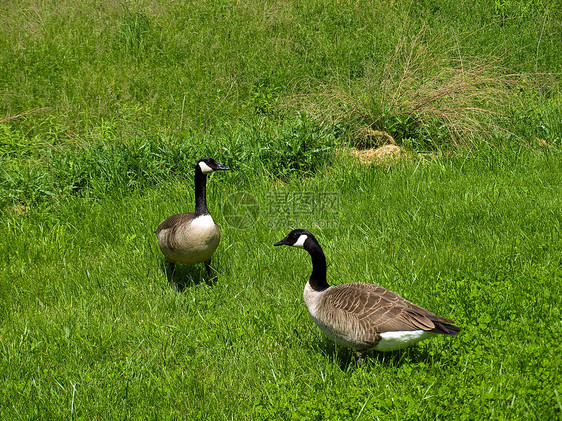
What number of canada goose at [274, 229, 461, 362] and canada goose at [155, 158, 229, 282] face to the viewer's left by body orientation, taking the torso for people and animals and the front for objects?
1

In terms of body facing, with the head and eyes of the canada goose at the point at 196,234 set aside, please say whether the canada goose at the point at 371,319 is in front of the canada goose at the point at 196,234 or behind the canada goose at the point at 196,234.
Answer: in front

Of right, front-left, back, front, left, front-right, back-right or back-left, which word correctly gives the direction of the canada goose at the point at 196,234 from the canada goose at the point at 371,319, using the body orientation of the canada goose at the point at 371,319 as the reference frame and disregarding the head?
front-right

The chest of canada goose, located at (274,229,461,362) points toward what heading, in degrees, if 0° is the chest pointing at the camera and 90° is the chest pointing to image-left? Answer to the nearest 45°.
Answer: approximately 90°

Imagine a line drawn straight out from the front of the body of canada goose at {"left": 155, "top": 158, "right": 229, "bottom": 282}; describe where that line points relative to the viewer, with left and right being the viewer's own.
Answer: facing the viewer and to the right of the viewer
